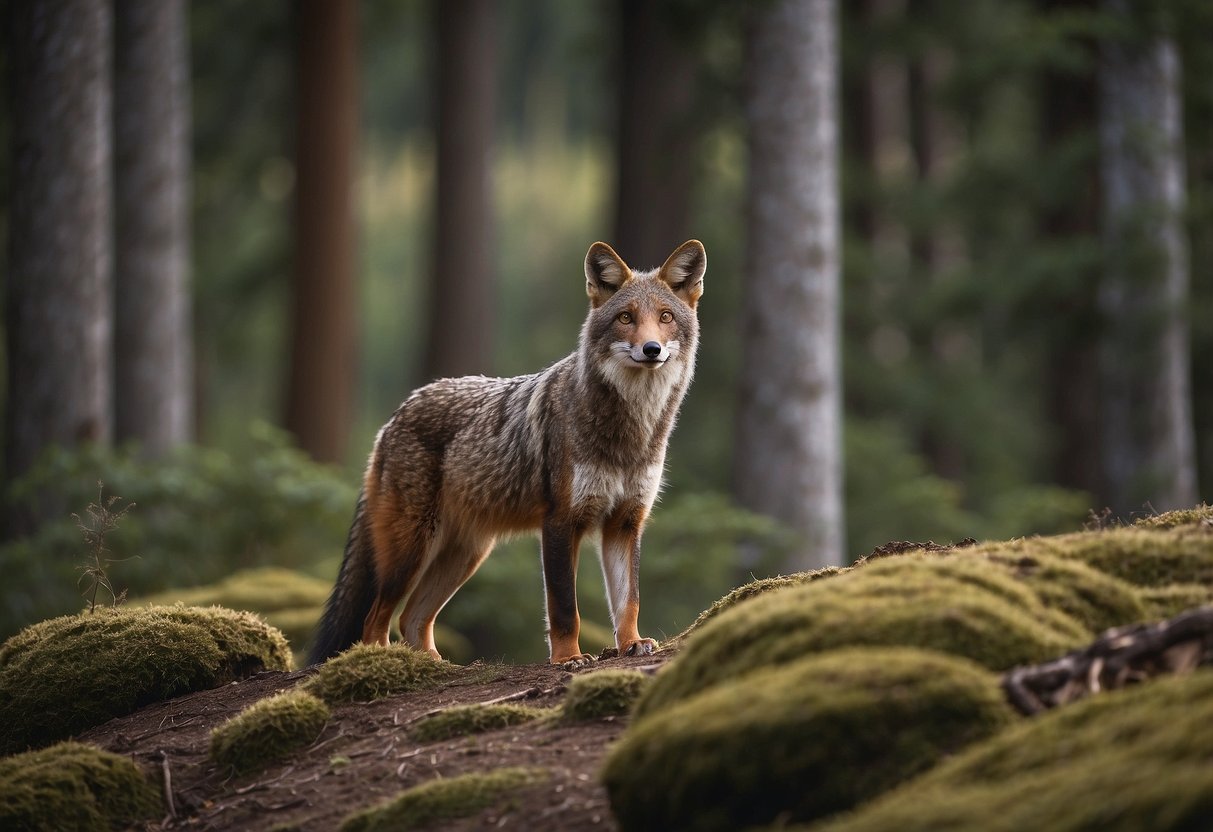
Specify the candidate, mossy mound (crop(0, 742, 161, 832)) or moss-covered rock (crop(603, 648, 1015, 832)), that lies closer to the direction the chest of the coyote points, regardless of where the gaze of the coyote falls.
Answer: the moss-covered rock

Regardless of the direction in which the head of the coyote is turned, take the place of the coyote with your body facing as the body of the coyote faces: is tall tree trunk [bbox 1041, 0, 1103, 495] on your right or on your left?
on your left

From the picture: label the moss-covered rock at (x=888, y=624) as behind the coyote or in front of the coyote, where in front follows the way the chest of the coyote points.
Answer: in front

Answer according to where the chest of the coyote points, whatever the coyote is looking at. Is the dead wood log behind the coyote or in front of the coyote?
in front

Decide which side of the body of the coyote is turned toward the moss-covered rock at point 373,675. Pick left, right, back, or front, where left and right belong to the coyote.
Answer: right

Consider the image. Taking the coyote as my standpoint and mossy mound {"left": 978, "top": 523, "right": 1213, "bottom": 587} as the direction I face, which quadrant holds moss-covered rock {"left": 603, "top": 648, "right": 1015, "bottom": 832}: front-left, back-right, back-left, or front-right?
front-right

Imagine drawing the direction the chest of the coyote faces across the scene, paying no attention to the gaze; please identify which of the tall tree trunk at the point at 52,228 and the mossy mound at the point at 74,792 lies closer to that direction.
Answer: the mossy mound

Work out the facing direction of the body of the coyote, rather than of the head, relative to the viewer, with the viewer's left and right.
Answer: facing the viewer and to the right of the viewer
